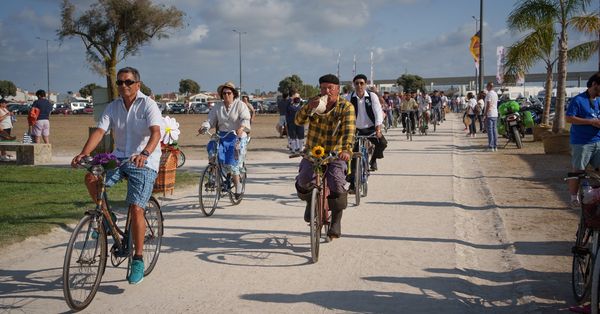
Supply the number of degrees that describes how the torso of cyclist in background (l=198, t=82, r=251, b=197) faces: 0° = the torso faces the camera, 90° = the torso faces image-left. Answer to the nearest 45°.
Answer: approximately 45°

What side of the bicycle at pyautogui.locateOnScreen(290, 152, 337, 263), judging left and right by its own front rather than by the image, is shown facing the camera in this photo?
front

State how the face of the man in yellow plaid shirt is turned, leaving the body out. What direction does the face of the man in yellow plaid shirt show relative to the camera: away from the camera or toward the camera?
toward the camera

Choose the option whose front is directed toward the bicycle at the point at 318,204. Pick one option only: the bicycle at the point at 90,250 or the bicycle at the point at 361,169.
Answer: the bicycle at the point at 361,169

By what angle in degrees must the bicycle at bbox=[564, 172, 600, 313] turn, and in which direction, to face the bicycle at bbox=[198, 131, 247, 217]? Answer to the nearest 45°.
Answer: approximately 90° to its right

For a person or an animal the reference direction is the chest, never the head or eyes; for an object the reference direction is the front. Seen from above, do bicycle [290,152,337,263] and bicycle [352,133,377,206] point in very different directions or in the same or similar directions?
same or similar directions

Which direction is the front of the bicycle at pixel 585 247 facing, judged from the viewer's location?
facing the viewer and to the left of the viewer

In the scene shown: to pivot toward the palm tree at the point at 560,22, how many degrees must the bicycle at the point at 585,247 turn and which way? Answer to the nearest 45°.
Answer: approximately 135° to its right

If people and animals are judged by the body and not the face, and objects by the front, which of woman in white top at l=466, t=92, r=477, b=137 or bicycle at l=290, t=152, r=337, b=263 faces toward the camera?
the bicycle

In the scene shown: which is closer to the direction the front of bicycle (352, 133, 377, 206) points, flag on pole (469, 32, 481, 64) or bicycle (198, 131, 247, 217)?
the bicycle
